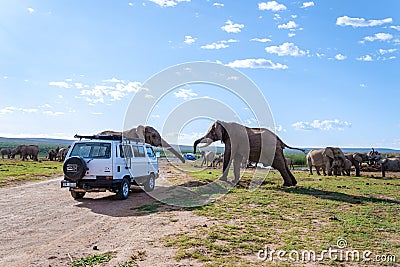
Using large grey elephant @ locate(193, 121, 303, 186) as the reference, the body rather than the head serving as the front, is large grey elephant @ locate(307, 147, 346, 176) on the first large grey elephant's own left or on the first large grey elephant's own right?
on the first large grey elephant's own right

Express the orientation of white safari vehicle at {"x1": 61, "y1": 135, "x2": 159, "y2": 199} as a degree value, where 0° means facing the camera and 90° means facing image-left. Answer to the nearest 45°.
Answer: approximately 225°

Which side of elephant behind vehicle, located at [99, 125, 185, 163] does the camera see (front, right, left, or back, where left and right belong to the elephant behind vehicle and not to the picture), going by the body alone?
right

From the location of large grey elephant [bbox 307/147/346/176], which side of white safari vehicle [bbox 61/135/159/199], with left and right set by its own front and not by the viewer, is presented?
front

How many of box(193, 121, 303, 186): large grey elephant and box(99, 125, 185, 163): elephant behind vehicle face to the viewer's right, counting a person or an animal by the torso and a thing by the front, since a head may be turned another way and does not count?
1

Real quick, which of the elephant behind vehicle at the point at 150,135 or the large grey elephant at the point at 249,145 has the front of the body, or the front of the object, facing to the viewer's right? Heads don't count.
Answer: the elephant behind vehicle

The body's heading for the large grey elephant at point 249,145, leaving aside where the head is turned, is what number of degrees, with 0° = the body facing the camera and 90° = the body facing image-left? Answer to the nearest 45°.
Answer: approximately 90°

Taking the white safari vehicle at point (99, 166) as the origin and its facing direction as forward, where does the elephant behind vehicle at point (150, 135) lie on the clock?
The elephant behind vehicle is roughly at 11 o'clock from the white safari vehicle.

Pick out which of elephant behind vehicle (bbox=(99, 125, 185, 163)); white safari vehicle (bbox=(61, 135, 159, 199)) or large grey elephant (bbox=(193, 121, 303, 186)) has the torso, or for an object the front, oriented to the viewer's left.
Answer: the large grey elephant

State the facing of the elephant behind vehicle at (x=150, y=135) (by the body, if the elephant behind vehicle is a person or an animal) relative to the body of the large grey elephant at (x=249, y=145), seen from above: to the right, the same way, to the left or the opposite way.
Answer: the opposite way

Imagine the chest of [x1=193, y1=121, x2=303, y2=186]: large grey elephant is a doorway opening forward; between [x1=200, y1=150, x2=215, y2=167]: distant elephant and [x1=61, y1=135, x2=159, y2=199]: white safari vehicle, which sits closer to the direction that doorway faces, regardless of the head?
the white safari vehicle

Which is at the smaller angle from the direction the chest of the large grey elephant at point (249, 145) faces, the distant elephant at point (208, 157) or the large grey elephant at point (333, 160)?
the distant elephant

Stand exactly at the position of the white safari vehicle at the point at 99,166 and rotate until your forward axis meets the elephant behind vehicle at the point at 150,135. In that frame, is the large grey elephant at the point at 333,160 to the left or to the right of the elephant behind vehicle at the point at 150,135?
right
